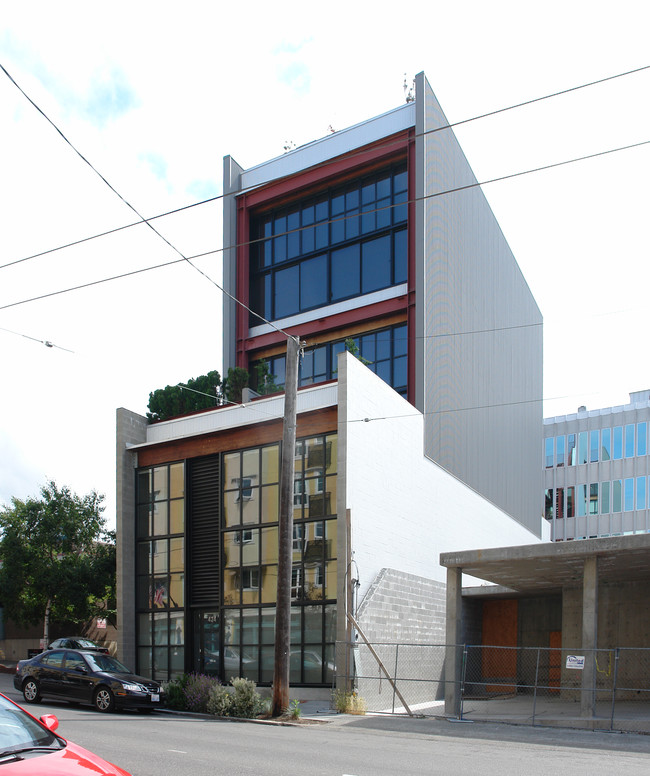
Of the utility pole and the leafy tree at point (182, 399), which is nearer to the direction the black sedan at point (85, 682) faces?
the utility pole

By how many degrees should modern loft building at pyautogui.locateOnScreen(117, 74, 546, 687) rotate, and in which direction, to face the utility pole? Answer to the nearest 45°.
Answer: approximately 45° to its left

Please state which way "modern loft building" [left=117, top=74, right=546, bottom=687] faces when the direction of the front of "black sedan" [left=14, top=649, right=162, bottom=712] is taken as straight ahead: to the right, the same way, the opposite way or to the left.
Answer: to the right

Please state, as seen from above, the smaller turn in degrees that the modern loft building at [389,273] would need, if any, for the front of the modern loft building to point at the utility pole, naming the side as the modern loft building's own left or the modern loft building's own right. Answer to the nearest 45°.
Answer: approximately 45° to the modern loft building's own left

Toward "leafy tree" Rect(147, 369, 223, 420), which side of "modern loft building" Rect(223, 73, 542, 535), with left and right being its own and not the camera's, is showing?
front

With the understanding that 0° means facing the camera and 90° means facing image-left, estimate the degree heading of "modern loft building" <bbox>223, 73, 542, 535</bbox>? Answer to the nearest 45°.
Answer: approximately 45°

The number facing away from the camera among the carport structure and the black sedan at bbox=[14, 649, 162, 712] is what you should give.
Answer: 0

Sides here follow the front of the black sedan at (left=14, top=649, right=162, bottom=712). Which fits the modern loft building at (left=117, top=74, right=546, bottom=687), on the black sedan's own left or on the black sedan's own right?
on the black sedan's own left

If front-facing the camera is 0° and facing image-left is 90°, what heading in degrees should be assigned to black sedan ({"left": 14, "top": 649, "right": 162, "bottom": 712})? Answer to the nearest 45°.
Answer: approximately 315°

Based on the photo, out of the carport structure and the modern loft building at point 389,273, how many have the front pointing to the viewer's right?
0

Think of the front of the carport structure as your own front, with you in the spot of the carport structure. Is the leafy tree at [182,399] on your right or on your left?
on your right
